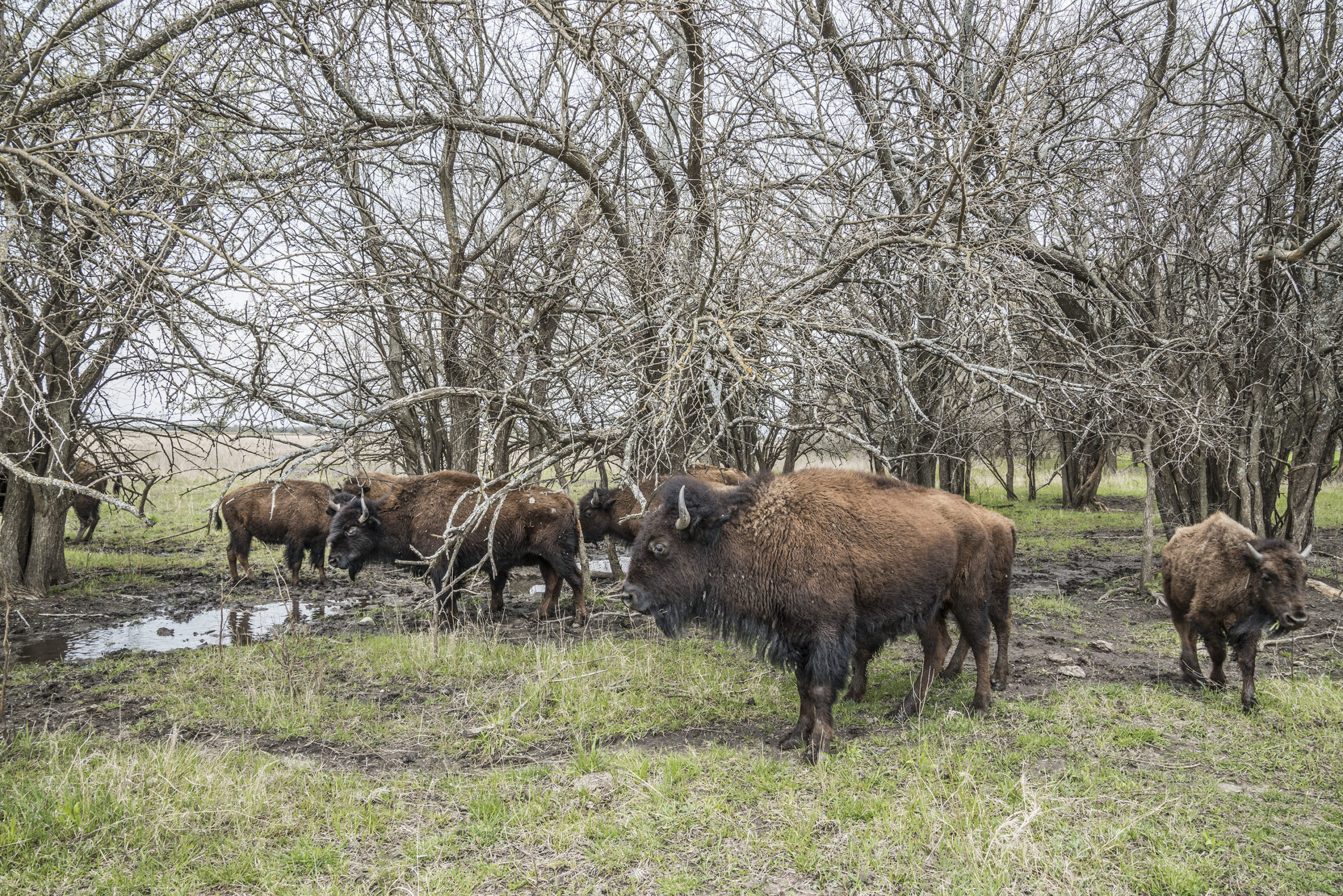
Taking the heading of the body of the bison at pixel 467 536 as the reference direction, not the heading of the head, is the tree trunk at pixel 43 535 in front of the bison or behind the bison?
in front

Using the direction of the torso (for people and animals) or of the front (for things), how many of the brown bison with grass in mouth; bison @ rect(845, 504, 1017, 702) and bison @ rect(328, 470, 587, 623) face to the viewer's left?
2

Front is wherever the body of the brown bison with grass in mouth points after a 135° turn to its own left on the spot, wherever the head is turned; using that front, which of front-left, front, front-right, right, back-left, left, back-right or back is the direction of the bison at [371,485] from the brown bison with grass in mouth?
left

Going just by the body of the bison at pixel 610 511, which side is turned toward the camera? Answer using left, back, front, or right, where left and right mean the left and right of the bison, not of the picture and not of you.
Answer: left

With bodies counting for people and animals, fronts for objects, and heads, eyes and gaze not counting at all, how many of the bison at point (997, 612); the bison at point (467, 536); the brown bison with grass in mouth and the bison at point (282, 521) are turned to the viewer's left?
2

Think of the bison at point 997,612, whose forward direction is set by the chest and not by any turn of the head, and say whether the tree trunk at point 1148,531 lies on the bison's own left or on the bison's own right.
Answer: on the bison's own right

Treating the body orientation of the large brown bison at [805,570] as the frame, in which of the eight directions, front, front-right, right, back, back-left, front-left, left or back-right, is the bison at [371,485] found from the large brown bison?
right

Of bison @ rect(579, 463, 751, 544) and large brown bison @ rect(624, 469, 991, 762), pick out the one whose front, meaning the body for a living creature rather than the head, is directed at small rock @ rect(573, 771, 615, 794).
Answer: the large brown bison

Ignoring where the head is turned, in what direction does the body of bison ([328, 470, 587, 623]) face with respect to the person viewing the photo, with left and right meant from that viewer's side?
facing to the left of the viewer

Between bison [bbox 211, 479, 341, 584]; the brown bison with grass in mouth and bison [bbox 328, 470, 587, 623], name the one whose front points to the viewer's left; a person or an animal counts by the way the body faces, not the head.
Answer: bison [bbox 328, 470, 587, 623]

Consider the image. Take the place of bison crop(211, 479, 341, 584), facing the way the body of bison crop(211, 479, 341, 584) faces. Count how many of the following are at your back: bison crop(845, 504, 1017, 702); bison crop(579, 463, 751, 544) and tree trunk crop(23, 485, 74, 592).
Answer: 1

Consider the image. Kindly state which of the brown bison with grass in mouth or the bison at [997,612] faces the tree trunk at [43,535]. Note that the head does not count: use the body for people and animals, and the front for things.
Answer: the bison at [997,612]

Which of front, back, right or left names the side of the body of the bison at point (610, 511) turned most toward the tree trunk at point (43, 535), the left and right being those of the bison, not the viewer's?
front

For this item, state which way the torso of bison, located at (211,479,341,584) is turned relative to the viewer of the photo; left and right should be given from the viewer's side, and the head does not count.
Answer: facing to the right of the viewer

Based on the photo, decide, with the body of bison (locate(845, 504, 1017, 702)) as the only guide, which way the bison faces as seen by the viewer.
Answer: to the viewer's left
